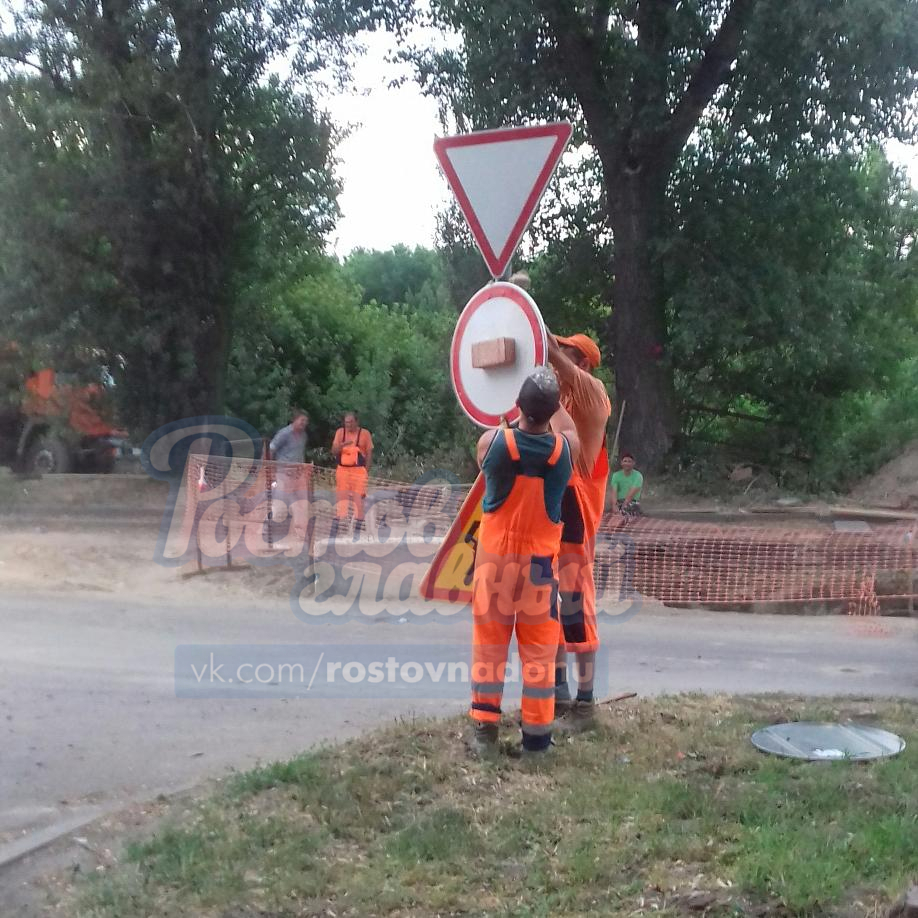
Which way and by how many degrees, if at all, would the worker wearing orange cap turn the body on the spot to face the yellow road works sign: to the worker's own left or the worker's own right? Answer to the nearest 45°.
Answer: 0° — they already face it

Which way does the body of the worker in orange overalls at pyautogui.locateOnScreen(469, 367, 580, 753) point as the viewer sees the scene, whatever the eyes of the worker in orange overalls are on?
away from the camera

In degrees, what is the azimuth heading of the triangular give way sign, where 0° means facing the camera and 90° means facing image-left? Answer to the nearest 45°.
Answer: approximately 45°

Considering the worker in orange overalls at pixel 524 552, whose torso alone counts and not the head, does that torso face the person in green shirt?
yes

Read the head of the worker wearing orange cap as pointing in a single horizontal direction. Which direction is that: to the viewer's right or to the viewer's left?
to the viewer's left

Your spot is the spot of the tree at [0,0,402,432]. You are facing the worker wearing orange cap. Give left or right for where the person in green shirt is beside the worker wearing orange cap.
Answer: left

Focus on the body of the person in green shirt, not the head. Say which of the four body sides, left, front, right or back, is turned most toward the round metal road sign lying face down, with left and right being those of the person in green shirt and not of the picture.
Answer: front

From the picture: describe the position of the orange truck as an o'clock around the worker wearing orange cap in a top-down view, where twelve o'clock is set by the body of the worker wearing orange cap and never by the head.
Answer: The orange truck is roughly at 2 o'clock from the worker wearing orange cap.

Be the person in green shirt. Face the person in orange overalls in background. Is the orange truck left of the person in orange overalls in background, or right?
right

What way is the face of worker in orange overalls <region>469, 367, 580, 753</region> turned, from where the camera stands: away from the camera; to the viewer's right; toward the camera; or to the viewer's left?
away from the camera

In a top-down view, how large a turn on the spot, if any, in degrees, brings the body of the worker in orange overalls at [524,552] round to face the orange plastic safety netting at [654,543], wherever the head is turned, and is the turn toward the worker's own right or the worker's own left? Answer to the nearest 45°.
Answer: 0° — they already face it

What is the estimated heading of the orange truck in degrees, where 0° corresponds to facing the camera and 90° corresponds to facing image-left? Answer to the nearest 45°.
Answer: approximately 270°

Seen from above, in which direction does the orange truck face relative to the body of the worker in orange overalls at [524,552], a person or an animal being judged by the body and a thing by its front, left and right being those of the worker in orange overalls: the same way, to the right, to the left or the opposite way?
to the right
